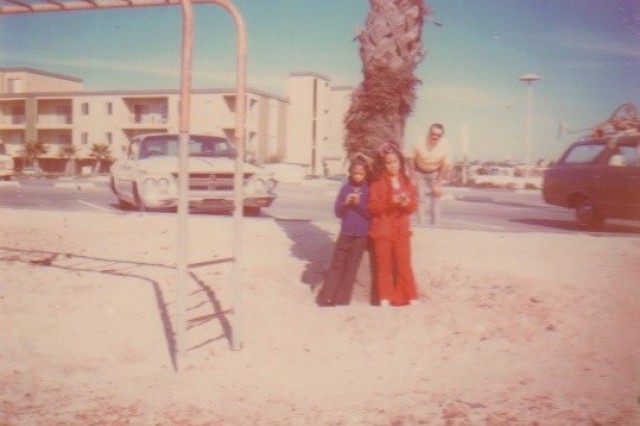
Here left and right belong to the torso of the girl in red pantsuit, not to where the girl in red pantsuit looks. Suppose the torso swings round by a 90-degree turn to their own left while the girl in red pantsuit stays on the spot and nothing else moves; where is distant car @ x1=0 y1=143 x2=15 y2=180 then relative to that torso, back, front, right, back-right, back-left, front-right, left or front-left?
back-left

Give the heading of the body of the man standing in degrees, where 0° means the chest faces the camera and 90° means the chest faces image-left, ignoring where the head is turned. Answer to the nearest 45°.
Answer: approximately 0°

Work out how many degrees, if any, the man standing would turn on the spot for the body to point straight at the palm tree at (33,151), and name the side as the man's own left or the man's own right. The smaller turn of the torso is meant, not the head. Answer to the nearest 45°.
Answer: approximately 135° to the man's own right

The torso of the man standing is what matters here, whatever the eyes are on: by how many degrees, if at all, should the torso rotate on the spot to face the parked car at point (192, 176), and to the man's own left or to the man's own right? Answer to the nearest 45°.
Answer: approximately 135° to the man's own right

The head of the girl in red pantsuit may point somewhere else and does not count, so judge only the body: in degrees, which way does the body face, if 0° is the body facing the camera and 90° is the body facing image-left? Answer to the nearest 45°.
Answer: approximately 0°

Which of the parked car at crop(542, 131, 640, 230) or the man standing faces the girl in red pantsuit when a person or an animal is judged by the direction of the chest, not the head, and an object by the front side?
the man standing

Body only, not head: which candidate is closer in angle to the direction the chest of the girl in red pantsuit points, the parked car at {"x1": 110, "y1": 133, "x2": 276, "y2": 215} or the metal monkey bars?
the metal monkey bars
